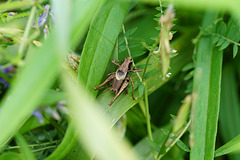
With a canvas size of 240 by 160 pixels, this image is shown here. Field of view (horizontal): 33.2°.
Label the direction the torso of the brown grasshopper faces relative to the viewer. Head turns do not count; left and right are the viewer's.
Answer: facing away from the viewer and to the right of the viewer
